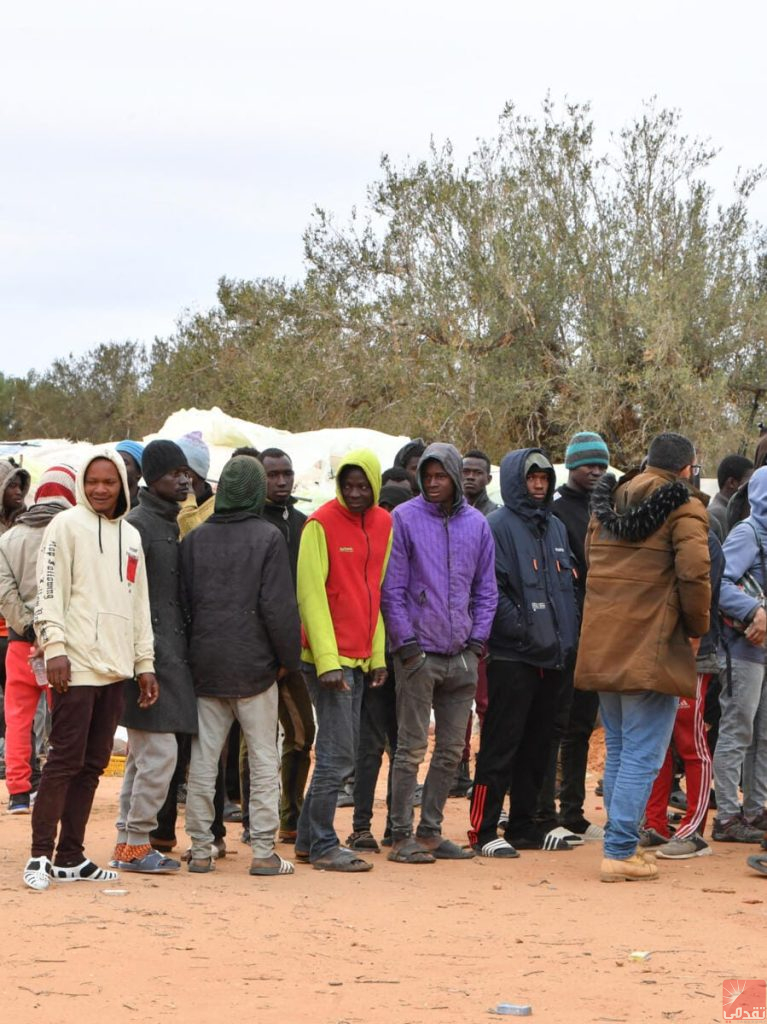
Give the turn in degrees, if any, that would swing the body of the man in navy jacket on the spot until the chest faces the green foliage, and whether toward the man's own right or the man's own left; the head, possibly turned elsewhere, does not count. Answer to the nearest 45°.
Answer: approximately 135° to the man's own left

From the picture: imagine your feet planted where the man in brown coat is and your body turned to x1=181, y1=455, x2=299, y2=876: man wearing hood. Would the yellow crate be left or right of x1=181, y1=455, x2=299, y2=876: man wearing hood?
right

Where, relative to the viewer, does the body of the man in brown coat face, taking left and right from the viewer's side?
facing away from the viewer and to the right of the viewer

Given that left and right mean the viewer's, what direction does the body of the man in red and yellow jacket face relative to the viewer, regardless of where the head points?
facing the viewer and to the right of the viewer

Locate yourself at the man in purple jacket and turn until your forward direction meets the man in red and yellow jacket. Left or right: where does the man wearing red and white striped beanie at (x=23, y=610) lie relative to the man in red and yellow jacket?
right

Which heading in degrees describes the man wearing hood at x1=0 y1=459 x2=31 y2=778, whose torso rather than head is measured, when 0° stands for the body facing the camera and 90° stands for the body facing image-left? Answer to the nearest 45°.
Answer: approximately 315°

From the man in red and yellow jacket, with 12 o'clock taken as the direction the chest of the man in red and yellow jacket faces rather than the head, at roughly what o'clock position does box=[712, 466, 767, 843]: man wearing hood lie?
The man wearing hood is roughly at 10 o'clock from the man in red and yellow jacket.

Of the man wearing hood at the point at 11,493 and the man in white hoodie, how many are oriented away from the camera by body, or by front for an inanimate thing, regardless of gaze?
0
